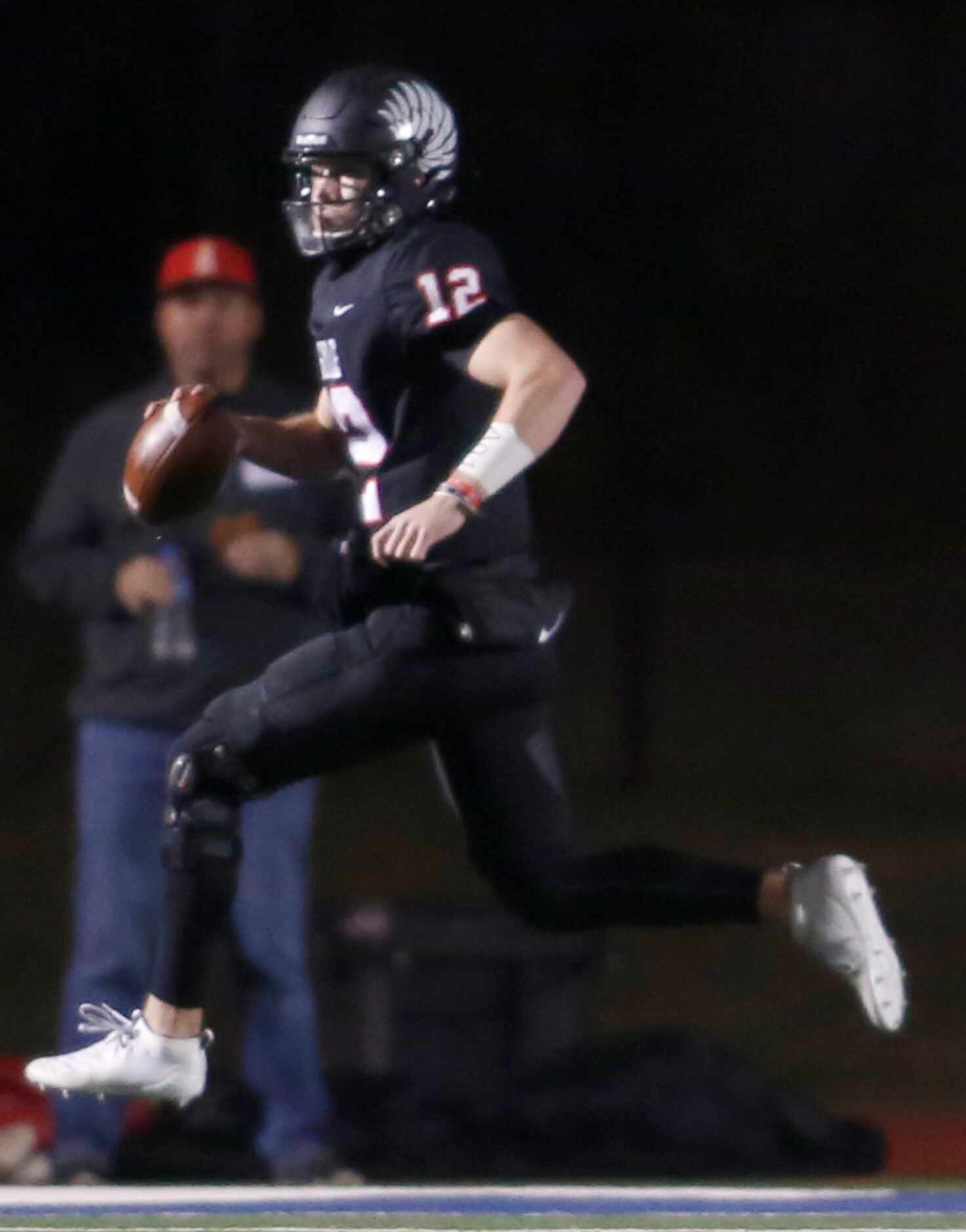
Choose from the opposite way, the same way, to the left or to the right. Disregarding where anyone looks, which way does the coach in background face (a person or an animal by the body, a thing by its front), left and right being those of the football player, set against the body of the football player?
to the left

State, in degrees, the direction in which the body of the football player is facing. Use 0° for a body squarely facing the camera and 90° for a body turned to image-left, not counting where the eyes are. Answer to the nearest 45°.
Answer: approximately 90°

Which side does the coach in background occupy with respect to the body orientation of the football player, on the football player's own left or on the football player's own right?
on the football player's own right

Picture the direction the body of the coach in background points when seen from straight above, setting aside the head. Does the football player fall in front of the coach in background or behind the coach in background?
in front

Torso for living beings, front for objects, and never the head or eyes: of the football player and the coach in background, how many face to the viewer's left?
1

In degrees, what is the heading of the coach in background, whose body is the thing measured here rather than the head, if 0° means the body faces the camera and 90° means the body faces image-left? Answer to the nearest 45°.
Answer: approximately 0°
